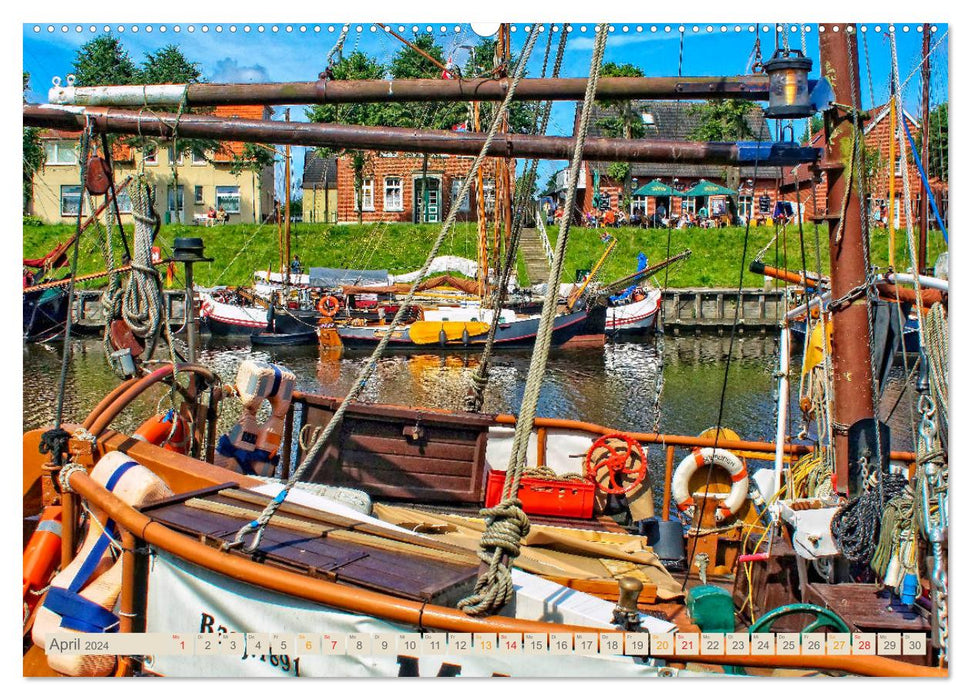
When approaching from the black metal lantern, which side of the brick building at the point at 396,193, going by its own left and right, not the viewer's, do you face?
front

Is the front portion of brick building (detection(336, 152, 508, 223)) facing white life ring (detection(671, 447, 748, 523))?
yes

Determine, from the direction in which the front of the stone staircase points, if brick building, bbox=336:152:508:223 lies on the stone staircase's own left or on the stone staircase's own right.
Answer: on the stone staircase's own right

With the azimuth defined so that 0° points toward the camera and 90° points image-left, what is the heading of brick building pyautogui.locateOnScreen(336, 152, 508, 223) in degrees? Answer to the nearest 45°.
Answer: approximately 0°

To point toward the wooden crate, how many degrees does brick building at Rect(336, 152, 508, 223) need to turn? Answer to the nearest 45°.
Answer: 0° — it already faces it

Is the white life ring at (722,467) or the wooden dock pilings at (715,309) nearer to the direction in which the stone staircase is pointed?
the white life ring

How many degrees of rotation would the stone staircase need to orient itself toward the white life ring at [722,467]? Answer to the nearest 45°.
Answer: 0° — it already faces it

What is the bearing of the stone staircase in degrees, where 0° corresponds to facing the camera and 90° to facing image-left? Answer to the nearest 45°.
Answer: approximately 0°
